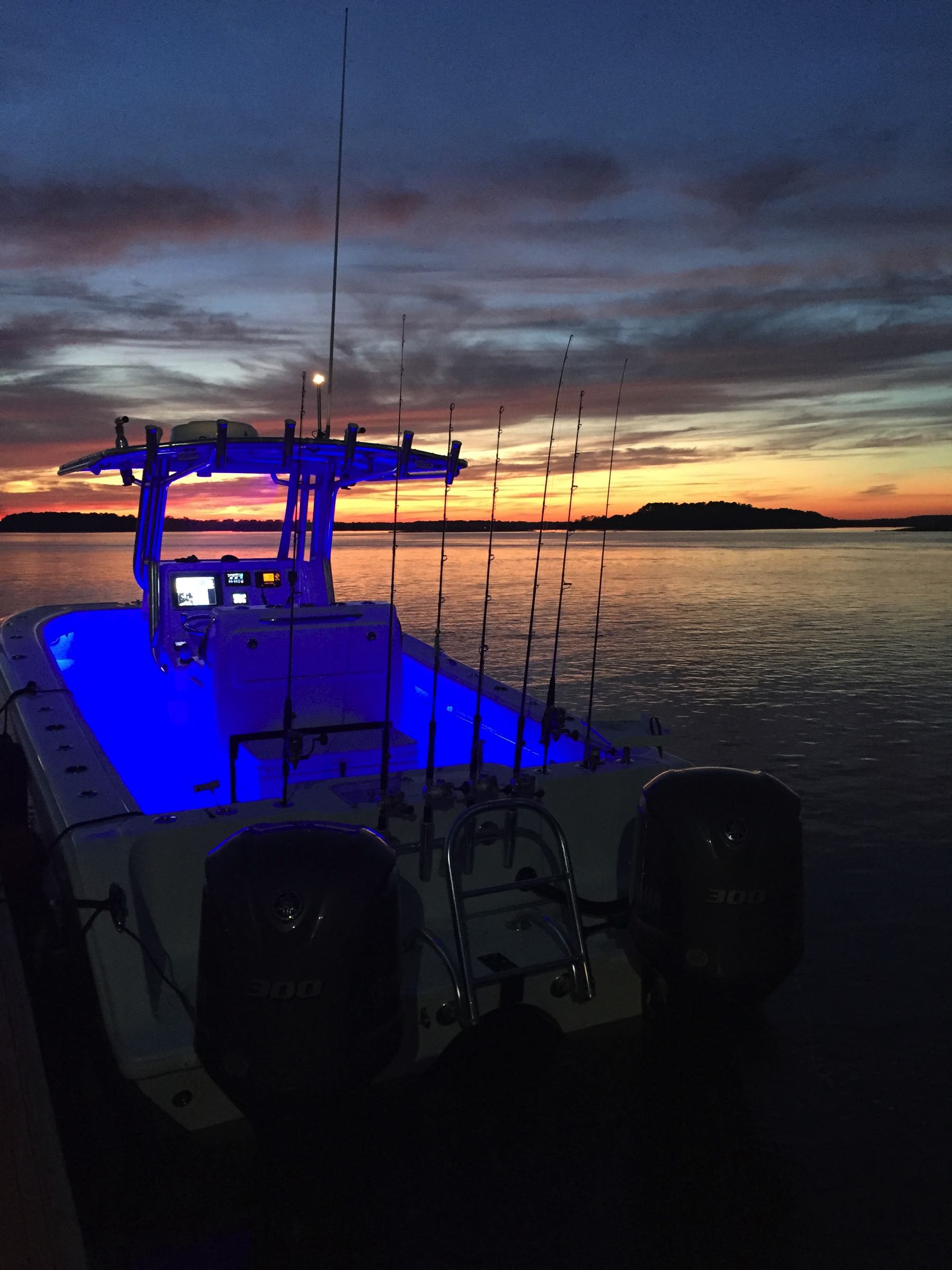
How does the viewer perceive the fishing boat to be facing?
facing away from the viewer and to the left of the viewer

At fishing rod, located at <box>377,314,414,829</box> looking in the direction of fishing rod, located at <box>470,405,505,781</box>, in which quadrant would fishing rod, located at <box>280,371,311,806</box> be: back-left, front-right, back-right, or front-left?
back-left
